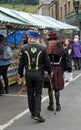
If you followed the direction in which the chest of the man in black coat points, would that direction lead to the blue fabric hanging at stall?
yes

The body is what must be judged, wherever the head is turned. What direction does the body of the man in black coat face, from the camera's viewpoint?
away from the camera
